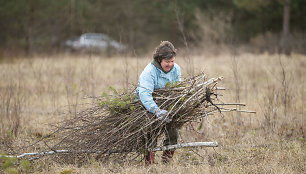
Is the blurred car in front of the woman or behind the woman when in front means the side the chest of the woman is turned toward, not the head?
behind

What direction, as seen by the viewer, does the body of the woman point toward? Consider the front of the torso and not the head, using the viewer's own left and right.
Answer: facing the viewer and to the right of the viewer
